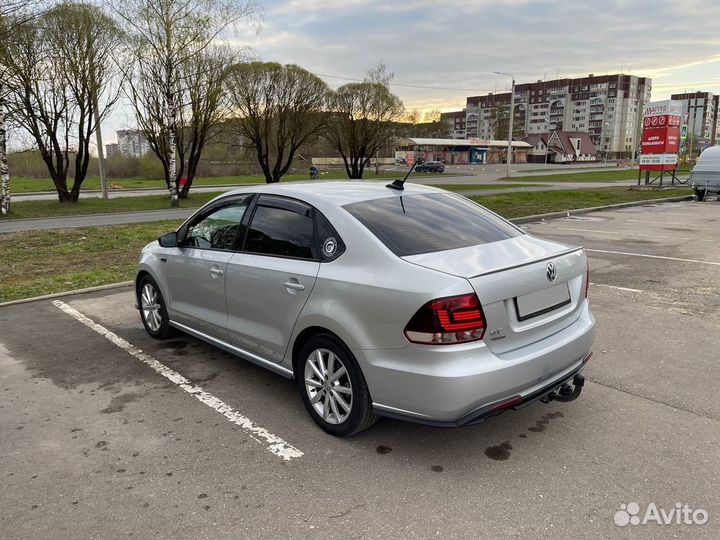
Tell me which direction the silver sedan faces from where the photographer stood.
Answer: facing away from the viewer and to the left of the viewer

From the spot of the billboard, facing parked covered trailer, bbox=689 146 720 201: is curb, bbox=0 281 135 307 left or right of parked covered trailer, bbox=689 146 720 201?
right

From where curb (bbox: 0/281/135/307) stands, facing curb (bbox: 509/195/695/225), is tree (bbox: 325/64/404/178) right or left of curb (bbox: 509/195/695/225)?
left

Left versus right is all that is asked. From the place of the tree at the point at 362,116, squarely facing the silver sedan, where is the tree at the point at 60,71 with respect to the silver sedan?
right

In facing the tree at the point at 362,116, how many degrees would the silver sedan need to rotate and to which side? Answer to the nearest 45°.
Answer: approximately 45° to its right

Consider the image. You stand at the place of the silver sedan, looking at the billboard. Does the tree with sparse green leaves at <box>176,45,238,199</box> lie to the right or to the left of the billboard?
left

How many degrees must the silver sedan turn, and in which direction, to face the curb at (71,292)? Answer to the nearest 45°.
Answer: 0° — it already faces it

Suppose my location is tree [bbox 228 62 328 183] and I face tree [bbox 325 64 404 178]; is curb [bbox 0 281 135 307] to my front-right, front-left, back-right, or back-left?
back-right

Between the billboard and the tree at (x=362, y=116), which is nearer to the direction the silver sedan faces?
the tree

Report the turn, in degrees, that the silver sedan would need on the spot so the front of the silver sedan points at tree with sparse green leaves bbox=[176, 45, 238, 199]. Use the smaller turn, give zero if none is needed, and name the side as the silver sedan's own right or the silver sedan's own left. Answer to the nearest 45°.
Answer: approximately 45° to the silver sedan's own right

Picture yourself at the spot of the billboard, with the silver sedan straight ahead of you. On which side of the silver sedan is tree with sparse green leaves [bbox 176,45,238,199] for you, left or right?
right
